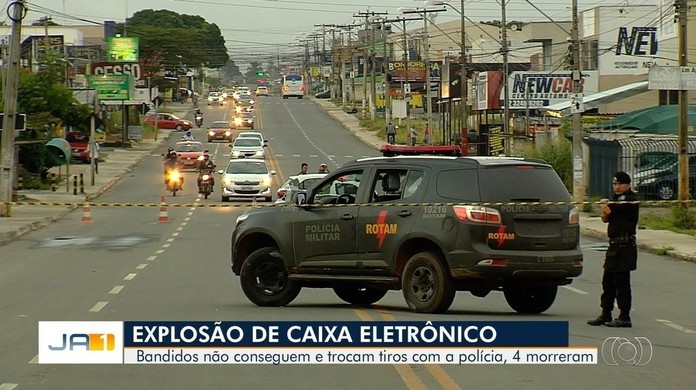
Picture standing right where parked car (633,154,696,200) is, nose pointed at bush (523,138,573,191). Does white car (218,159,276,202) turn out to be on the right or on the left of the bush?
left

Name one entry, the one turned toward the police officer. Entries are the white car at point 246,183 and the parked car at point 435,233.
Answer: the white car

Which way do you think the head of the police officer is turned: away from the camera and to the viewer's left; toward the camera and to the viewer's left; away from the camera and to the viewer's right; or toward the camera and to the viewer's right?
toward the camera and to the viewer's left

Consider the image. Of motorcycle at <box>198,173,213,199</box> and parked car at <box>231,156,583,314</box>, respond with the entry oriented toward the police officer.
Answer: the motorcycle

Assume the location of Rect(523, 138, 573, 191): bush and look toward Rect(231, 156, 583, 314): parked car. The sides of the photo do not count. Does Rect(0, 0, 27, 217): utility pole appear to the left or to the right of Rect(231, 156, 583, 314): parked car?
right

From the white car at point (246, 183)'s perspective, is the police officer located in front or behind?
in front

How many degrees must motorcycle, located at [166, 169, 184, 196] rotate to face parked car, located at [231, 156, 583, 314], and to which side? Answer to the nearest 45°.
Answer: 0° — it already faces it

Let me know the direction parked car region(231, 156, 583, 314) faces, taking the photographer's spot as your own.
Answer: facing away from the viewer and to the left of the viewer

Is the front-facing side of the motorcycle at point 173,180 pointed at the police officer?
yes

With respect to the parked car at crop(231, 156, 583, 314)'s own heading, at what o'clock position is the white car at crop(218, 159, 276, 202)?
The white car is roughly at 1 o'clock from the parked car.

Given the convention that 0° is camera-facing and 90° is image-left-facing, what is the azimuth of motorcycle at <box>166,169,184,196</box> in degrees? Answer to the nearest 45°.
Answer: approximately 0°
